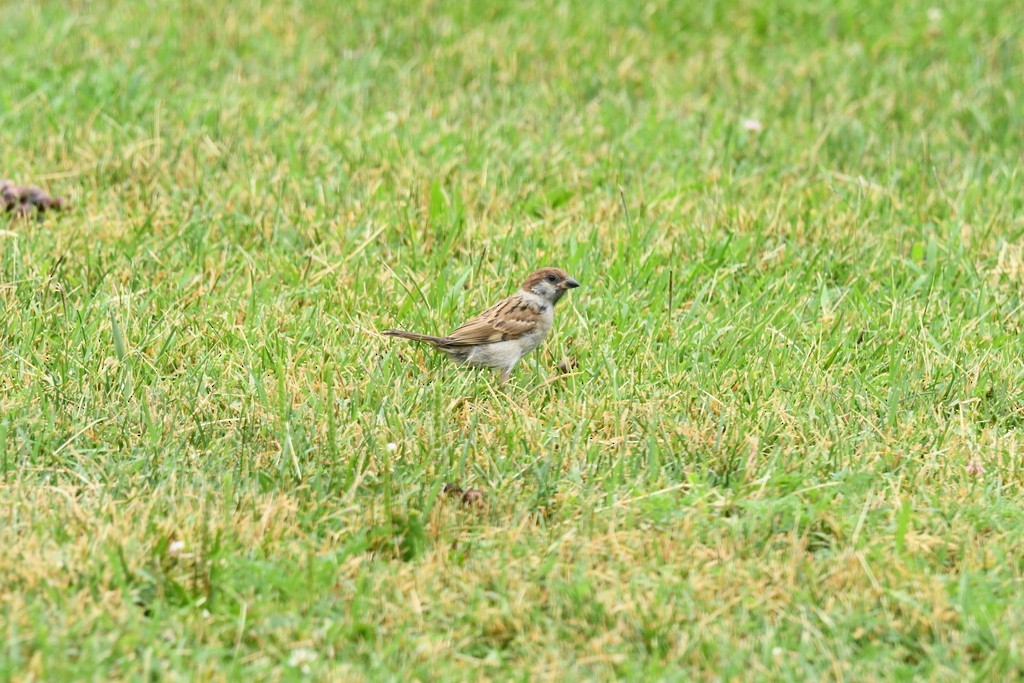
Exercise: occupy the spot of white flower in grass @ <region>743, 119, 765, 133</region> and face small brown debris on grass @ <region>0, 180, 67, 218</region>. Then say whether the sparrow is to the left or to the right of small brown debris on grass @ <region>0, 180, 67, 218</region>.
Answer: left

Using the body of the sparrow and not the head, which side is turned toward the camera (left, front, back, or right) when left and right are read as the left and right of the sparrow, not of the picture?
right

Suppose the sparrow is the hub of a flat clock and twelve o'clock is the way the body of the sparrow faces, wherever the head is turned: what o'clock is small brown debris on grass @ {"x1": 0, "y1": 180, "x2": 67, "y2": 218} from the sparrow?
The small brown debris on grass is roughly at 7 o'clock from the sparrow.

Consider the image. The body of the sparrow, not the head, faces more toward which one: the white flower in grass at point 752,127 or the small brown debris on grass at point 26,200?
the white flower in grass

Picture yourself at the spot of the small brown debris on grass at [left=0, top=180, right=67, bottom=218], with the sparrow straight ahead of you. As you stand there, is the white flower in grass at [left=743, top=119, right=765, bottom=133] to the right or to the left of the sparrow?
left

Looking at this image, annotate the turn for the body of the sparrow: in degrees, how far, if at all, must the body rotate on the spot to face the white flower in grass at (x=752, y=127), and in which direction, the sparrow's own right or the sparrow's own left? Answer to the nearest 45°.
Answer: approximately 45° to the sparrow's own left
